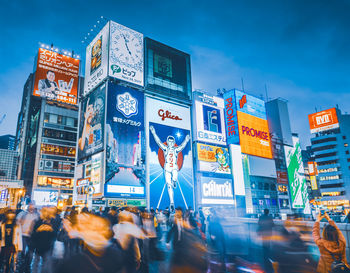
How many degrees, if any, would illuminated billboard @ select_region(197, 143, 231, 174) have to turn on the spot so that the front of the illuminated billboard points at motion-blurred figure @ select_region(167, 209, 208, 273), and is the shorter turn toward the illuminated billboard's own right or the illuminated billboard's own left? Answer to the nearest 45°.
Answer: approximately 45° to the illuminated billboard's own right

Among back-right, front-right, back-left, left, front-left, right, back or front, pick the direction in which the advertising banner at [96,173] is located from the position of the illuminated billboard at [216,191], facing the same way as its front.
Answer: right

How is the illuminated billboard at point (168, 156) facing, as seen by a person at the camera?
facing the viewer and to the right of the viewer

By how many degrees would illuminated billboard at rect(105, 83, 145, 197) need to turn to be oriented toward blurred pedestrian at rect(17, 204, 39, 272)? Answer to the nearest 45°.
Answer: approximately 45° to its right

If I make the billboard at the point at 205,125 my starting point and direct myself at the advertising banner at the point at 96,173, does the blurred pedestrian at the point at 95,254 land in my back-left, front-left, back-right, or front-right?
front-left

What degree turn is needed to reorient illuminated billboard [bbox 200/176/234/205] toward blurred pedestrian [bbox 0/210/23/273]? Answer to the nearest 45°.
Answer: approximately 45° to its right

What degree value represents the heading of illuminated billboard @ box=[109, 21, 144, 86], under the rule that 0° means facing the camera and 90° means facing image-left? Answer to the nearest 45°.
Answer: approximately 315°

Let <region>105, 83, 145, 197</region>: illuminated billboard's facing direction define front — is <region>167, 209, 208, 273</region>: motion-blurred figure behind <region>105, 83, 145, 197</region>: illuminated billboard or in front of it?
in front

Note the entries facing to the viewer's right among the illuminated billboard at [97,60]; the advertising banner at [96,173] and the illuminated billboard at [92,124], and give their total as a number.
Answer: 0

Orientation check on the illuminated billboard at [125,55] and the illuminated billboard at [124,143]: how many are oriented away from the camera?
0

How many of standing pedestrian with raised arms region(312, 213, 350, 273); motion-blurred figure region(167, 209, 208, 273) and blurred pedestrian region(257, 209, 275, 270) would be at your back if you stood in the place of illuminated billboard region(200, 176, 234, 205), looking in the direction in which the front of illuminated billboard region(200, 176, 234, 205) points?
0

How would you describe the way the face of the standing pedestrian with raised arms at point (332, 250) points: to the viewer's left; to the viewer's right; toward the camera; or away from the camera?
away from the camera

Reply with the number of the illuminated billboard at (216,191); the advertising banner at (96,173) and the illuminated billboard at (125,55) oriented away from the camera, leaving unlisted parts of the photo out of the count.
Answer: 0

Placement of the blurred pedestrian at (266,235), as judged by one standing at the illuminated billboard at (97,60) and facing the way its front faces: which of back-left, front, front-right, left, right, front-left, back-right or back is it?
front-left

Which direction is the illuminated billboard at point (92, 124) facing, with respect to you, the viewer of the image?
facing the viewer and to the left of the viewer

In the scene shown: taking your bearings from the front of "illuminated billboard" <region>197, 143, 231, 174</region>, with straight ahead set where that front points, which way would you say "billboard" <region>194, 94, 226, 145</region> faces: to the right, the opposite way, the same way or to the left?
the same way

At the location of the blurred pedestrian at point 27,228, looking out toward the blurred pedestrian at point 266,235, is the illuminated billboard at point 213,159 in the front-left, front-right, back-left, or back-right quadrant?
front-left

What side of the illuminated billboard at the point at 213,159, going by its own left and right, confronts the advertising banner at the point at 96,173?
right

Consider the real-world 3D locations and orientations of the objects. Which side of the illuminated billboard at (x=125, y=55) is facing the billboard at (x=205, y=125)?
left
